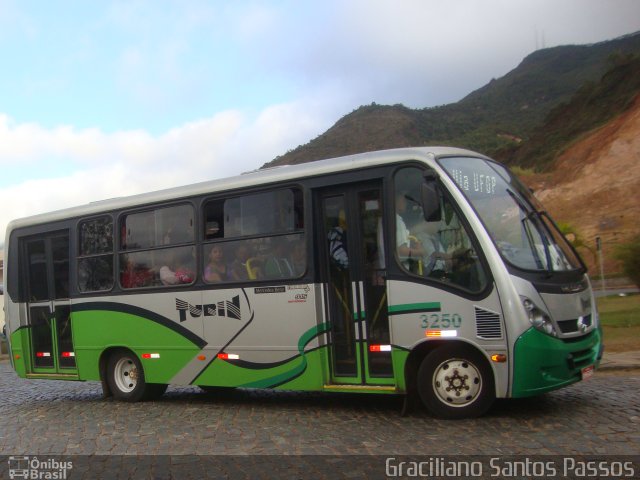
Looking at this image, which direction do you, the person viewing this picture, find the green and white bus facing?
facing the viewer and to the right of the viewer
